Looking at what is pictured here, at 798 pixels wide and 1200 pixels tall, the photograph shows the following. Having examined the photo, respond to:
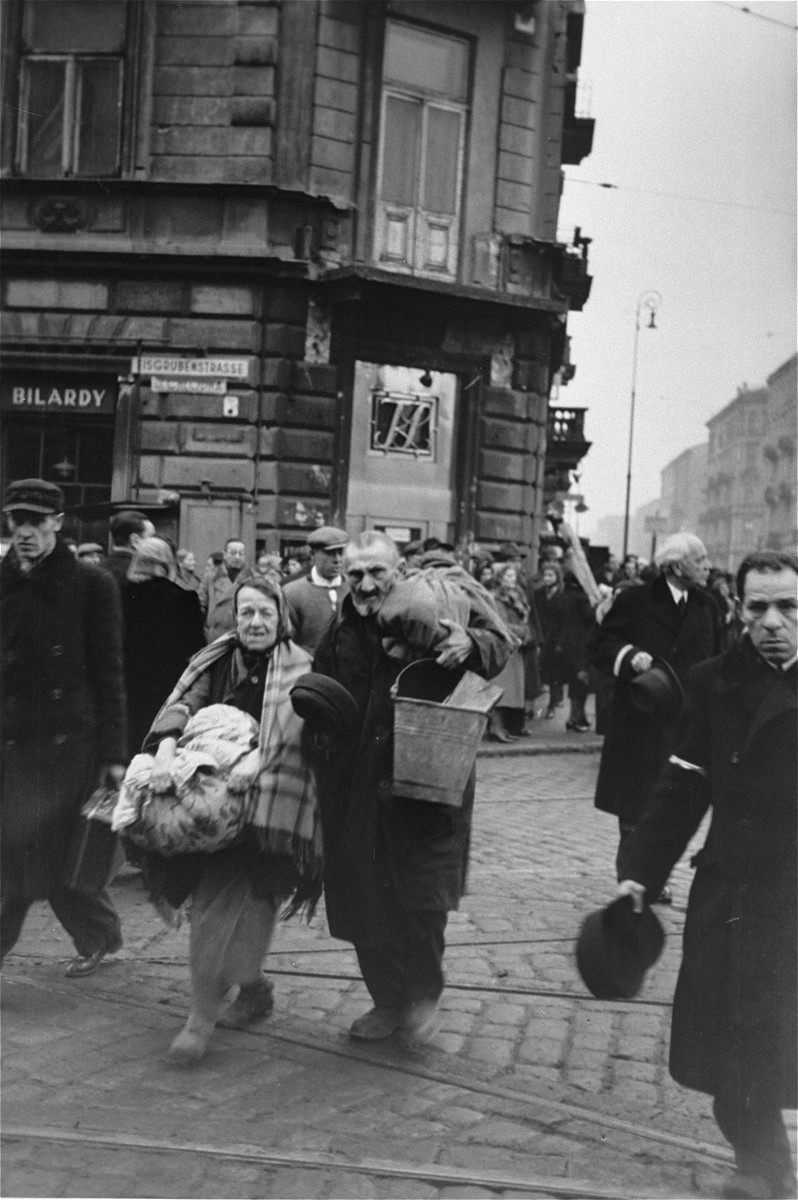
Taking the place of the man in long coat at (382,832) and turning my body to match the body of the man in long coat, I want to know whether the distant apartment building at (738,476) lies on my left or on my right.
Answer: on my left

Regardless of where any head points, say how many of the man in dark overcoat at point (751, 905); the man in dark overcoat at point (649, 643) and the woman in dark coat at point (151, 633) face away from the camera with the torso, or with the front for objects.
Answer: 1

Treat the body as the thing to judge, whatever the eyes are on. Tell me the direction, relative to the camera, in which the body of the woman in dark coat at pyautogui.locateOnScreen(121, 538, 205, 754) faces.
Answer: away from the camera

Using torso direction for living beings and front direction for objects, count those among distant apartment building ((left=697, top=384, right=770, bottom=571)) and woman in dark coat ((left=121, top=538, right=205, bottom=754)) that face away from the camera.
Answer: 1

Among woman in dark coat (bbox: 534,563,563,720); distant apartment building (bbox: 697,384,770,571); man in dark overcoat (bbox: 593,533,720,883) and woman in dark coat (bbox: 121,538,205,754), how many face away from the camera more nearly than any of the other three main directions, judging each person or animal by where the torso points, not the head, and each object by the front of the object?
1

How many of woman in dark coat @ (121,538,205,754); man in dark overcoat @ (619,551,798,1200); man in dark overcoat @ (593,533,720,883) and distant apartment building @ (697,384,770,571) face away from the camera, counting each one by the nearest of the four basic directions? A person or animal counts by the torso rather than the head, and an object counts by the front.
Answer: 1

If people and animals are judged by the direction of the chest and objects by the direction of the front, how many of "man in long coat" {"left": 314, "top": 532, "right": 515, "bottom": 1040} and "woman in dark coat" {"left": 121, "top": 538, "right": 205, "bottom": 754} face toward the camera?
1

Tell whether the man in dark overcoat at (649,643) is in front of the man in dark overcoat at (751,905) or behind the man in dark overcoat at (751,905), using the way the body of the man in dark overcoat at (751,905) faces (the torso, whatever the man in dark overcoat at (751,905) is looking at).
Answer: behind

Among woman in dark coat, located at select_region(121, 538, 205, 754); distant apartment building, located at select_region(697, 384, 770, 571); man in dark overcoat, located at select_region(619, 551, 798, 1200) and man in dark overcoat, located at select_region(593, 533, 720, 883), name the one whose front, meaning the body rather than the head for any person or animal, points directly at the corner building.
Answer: the woman in dark coat

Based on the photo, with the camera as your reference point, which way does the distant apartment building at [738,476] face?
facing the viewer and to the left of the viewer

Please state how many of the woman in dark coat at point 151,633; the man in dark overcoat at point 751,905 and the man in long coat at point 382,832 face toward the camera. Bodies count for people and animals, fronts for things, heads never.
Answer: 2

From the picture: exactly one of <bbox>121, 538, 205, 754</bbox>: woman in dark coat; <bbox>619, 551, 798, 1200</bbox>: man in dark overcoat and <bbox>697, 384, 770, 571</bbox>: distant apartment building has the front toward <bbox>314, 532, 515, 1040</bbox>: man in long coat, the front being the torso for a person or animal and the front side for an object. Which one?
the distant apartment building
